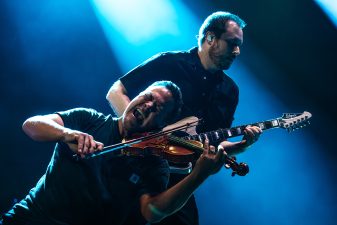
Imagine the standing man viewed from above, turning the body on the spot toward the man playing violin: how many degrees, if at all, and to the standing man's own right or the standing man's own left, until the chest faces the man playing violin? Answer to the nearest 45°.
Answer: approximately 90° to the standing man's own right

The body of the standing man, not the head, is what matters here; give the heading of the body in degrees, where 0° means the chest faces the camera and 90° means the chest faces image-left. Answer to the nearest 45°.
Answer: approximately 315°
